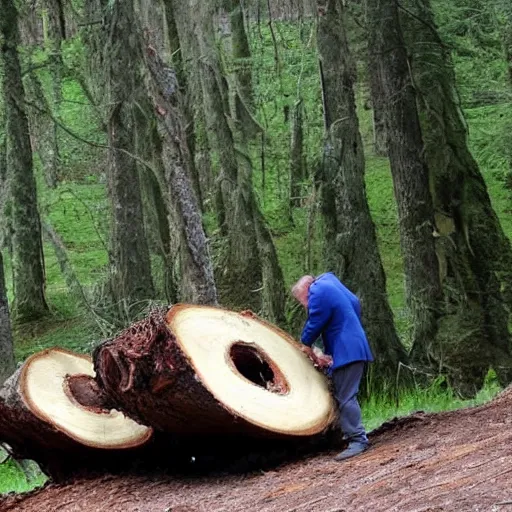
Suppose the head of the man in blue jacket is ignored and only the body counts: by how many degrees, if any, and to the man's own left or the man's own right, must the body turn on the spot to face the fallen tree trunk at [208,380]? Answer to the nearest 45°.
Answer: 0° — they already face it

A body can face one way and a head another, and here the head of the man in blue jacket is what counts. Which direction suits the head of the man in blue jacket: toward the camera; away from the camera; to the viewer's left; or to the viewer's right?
to the viewer's left

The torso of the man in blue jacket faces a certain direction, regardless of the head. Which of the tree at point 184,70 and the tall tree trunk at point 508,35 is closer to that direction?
the tree

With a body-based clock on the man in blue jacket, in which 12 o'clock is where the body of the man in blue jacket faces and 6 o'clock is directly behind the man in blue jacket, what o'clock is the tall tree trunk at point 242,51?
The tall tree trunk is roughly at 3 o'clock from the man in blue jacket.

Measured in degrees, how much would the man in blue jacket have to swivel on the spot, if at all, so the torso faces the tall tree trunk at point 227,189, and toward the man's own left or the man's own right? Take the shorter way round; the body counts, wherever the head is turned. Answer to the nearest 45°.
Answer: approximately 90° to the man's own right

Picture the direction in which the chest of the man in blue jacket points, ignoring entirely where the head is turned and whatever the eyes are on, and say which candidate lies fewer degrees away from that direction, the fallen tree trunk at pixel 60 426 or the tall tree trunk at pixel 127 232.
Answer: the fallen tree trunk

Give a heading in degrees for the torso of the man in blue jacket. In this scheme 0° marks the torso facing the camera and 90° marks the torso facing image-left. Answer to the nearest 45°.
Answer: approximately 90°

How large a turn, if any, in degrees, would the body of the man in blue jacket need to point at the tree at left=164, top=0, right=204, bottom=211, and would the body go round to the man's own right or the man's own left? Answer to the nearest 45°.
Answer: approximately 90° to the man's own right
